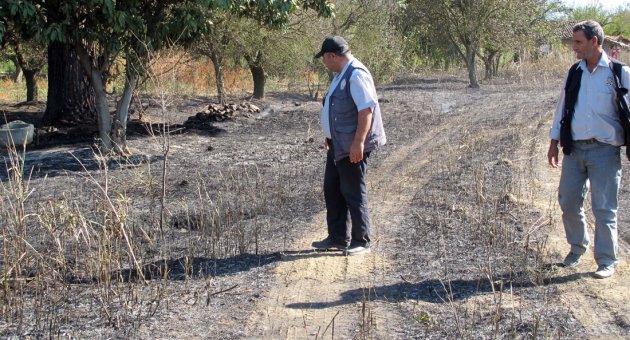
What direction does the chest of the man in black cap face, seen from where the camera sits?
to the viewer's left

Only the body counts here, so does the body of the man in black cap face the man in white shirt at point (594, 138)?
no

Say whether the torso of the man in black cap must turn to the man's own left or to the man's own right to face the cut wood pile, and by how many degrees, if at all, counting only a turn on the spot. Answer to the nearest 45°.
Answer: approximately 90° to the man's own right

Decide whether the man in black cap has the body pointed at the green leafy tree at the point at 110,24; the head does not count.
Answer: no

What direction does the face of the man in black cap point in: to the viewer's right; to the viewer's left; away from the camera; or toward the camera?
to the viewer's left

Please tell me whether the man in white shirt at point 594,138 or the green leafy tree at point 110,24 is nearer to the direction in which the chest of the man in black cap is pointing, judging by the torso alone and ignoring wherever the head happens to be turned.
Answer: the green leafy tree

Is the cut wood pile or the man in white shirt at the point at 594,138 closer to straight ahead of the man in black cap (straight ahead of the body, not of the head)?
the cut wood pile
